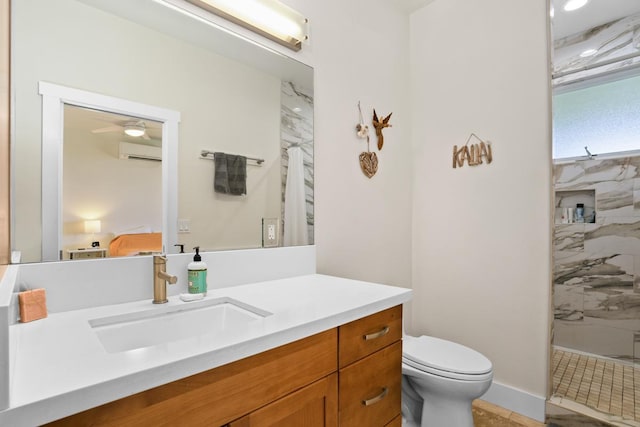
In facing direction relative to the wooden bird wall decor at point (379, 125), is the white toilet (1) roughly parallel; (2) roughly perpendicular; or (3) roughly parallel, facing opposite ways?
roughly parallel

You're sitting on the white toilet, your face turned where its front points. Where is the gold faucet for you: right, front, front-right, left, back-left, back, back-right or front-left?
right

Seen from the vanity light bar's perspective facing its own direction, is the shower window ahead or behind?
ahead

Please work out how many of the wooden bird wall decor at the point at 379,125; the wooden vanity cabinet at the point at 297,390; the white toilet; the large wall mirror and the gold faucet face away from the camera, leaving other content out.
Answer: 0

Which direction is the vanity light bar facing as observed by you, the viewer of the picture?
facing the viewer and to the right of the viewer

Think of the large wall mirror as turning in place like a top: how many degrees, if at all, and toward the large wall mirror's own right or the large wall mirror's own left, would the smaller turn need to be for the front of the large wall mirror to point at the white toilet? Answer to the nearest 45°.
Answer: approximately 45° to the large wall mirror's own left

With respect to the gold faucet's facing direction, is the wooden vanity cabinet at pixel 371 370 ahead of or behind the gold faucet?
ahead

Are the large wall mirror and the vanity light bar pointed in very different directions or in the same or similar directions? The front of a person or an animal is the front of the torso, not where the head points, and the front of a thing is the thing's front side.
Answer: same or similar directions

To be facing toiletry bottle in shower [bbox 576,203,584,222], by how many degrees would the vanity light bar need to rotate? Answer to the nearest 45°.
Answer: approximately 45° to its left

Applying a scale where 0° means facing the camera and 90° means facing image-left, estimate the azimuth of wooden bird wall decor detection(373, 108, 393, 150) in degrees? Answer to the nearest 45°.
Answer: approximately 315°

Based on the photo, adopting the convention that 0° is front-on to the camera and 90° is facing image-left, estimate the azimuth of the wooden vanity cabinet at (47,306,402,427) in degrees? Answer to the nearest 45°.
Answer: approximately 315°
